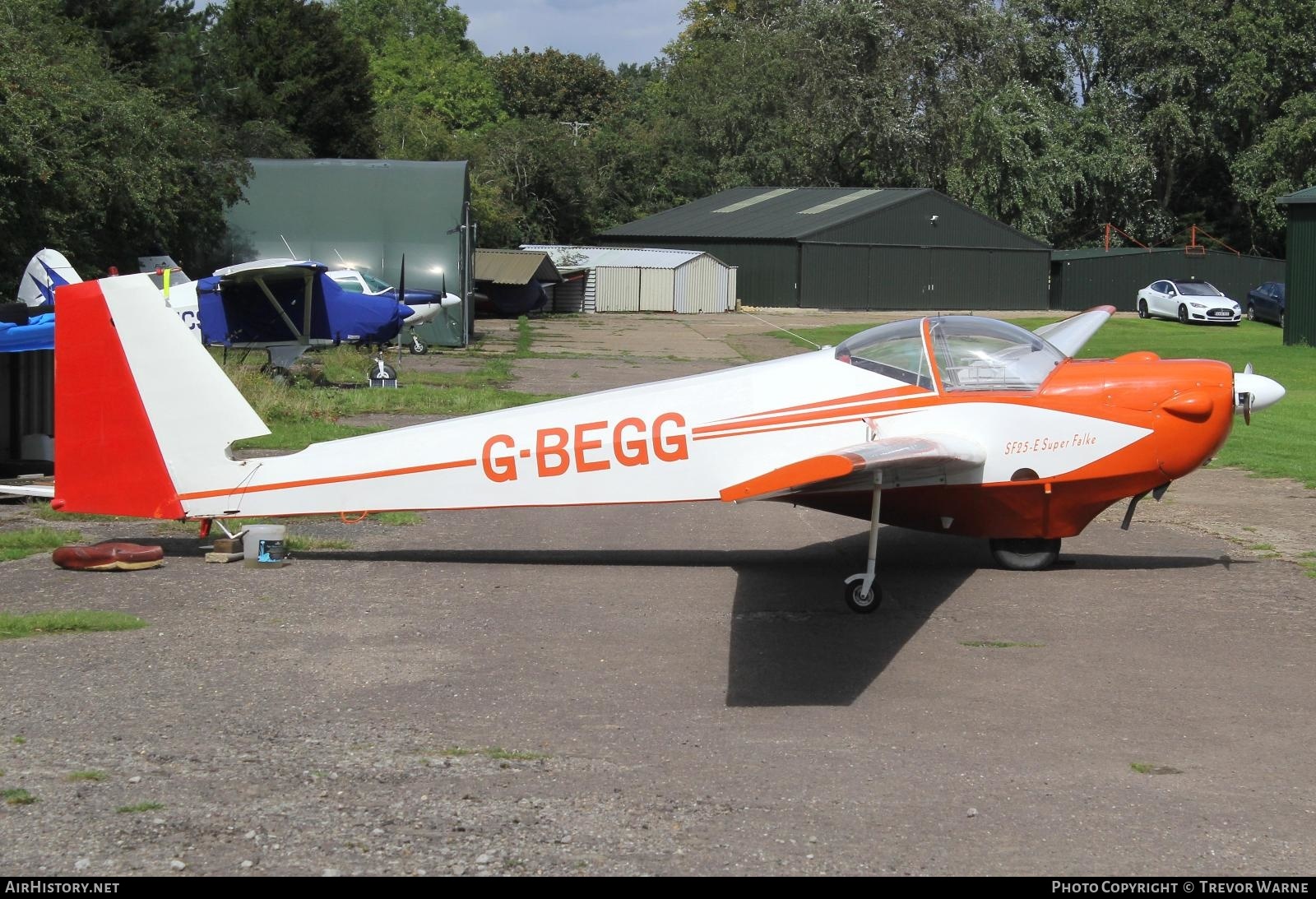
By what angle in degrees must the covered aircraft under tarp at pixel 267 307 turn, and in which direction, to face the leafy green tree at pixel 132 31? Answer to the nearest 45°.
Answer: approximately 90° to its left

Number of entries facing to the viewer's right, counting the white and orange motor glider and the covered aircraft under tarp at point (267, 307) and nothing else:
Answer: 2

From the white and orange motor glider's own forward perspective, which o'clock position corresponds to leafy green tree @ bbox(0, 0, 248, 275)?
The leafy green tree is roughly at 8 o'clock from the white and orange motor glider.

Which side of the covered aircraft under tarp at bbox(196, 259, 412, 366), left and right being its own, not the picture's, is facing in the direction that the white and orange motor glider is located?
right

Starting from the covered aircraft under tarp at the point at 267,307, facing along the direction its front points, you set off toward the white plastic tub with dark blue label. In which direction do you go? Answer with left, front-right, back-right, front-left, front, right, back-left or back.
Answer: right

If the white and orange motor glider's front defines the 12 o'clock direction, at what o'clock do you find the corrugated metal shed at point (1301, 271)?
The corrugated metal shed is roughly at 10 o'clock from the white and orange motor glider.

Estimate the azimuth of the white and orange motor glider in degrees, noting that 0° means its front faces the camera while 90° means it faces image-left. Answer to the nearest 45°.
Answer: approximately 270°

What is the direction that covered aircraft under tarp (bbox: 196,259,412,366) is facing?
to the viewer's right
